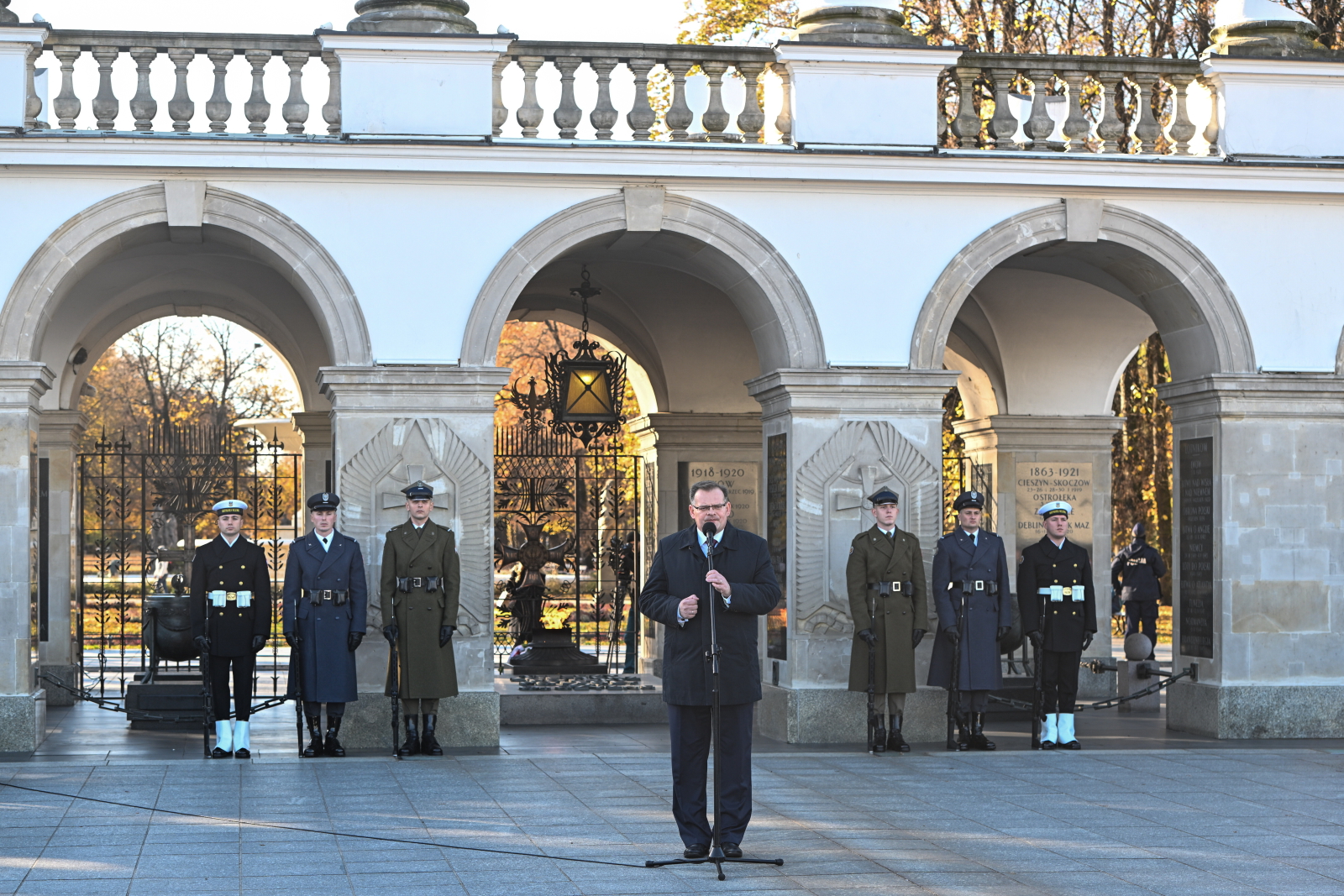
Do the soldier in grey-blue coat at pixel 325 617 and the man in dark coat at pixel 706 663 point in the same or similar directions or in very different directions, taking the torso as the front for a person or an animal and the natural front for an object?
same or similar directions

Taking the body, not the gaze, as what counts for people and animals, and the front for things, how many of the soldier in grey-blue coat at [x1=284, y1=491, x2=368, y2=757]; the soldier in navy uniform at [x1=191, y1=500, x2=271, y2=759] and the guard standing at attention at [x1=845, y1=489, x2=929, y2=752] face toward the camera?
3

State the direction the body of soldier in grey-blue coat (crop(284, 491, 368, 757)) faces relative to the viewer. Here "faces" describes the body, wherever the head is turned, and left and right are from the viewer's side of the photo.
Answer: facing the viewer

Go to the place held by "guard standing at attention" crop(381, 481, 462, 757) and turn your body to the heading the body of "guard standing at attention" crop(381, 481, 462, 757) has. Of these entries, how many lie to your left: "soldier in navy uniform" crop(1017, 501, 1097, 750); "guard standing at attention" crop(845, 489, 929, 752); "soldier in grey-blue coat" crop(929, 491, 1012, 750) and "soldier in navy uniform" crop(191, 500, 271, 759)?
3

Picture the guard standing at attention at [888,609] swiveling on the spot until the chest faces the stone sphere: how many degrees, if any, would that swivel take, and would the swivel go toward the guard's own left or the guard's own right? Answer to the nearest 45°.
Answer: approximately 135° to the guard's own left

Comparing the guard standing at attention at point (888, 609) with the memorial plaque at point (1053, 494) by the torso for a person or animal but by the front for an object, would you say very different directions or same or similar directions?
same or similar directions

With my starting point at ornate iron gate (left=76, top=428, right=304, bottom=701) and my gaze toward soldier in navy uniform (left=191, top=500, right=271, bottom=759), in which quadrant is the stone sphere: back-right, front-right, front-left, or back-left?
front-left

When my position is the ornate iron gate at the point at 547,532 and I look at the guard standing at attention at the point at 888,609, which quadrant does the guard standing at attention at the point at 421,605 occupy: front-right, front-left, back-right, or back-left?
front-right

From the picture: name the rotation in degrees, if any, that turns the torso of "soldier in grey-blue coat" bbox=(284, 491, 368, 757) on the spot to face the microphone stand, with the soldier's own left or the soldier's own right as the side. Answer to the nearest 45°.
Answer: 0° — they already face it

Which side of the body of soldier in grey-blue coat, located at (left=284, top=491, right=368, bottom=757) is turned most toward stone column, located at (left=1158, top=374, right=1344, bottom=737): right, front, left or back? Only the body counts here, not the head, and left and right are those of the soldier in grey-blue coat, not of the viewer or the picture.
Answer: left

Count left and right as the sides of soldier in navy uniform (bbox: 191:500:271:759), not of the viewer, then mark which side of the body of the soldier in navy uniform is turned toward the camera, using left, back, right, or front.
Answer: front

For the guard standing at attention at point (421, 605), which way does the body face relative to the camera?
toward the camera

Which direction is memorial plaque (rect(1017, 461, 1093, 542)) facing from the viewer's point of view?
toward the camera

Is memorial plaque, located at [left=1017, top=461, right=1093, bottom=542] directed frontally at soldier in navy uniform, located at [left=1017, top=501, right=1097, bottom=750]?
yes

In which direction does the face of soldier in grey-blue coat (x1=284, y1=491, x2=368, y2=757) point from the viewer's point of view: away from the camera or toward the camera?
toward the camera

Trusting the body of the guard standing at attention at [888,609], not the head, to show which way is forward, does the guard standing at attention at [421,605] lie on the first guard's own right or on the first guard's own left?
on the first guard's own right

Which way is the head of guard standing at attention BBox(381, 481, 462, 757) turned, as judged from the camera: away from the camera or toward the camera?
toward the camera
